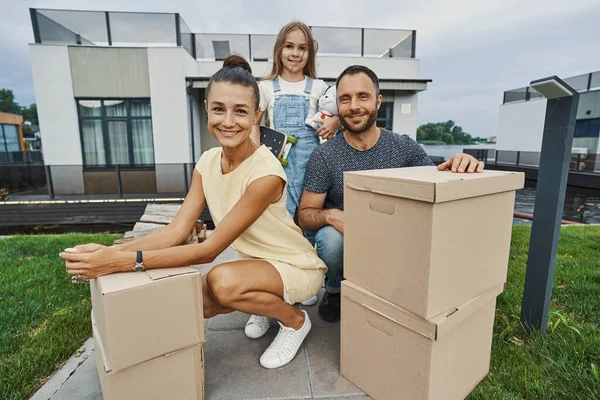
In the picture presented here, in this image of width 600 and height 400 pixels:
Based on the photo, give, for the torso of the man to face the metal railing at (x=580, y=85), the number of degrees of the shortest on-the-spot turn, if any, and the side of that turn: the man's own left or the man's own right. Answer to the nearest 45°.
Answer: approximately 135° to the man's own left

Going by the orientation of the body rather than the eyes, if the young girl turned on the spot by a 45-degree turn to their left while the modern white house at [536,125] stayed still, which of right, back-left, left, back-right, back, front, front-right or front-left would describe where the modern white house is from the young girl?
left

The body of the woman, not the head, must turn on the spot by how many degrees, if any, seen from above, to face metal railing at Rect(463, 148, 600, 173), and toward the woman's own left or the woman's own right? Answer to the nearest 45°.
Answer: approximately 180°

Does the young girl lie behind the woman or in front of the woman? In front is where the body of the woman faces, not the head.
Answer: behind

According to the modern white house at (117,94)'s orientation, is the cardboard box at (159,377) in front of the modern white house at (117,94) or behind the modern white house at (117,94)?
in front

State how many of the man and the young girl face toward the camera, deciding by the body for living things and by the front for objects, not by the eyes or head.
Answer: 2

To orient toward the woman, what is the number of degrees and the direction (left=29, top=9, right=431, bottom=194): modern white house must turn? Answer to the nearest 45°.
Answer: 0° — it already faces them

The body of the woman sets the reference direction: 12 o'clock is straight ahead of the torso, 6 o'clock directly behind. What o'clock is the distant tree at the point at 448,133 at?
The distant tree is roughly at 6 o'clock from the woman.

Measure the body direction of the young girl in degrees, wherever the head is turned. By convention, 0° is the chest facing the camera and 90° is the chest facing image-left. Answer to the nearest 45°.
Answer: approximately 0°
